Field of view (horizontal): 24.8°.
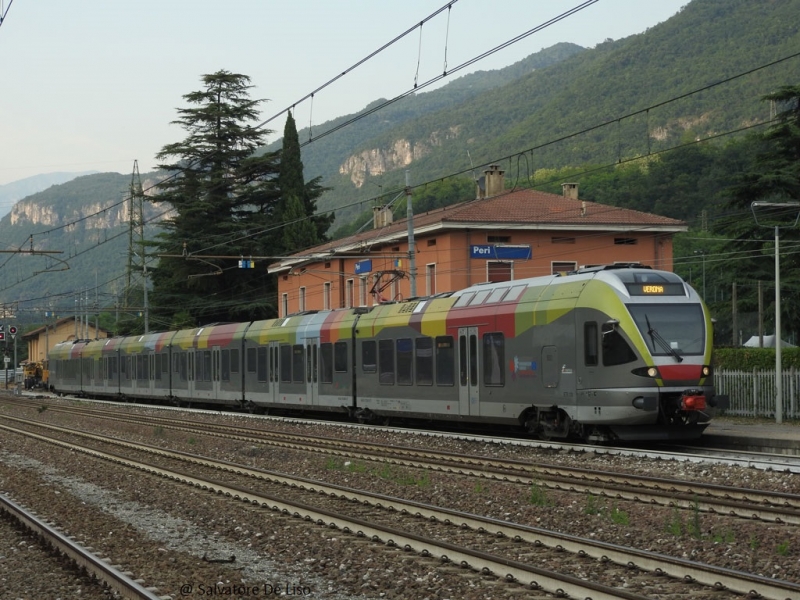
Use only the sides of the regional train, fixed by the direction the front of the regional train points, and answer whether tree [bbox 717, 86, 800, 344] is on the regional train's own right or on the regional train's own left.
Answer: on the regional train's own left

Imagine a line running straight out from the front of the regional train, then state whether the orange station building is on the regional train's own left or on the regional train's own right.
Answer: on the regional train's own left

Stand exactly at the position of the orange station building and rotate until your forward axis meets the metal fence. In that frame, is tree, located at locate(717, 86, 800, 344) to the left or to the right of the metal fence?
left

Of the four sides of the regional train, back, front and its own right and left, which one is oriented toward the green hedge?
front

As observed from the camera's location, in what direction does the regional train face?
facing the viewer and to the right of the viewer
